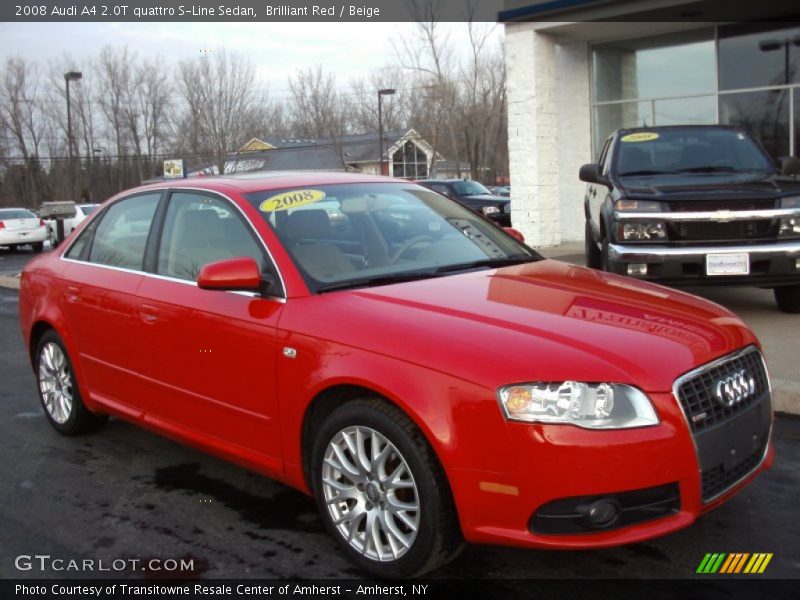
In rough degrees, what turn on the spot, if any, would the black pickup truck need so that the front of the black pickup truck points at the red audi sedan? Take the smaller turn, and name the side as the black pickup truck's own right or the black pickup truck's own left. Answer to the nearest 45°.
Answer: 0° — it already faces it

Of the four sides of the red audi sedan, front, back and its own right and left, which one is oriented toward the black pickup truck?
left

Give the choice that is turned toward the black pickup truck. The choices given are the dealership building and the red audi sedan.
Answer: the dealership building

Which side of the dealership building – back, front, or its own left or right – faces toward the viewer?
front

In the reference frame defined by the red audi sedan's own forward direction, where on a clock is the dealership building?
The dealership building is roughly at 8 o'clock from the red audi sedan.

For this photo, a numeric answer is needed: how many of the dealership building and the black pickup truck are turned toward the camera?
2

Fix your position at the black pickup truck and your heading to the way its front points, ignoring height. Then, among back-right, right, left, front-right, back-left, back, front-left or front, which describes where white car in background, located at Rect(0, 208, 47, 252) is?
back-right

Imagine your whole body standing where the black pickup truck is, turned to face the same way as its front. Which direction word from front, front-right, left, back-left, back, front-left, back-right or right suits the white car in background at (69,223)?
back-right

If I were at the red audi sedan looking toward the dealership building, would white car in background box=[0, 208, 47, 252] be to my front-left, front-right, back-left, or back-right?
front-left
